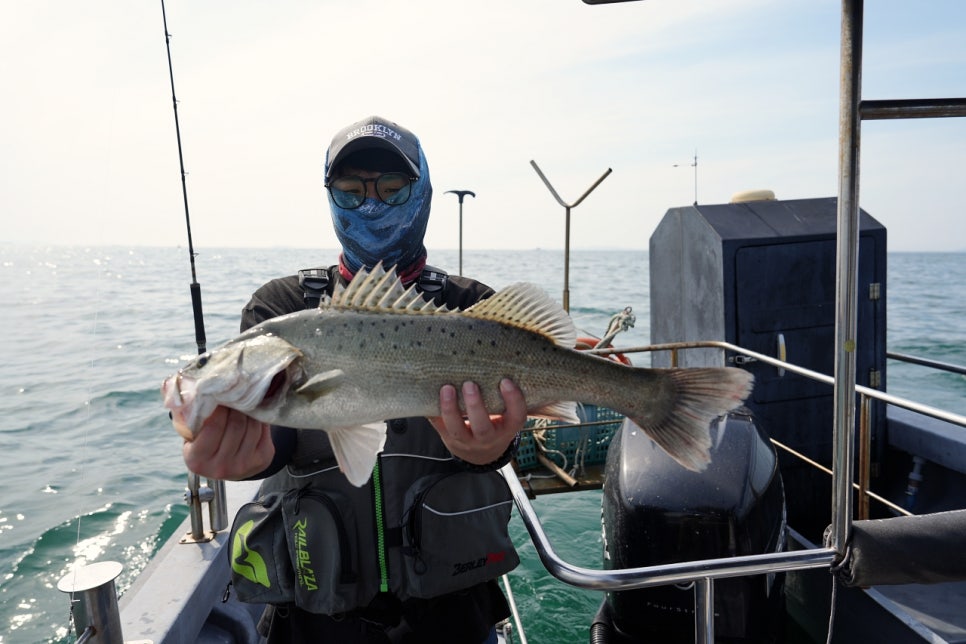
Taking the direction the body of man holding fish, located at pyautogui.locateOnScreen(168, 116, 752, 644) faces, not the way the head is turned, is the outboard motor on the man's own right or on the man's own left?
on the man's own left

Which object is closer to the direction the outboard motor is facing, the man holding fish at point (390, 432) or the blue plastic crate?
the man holding fish

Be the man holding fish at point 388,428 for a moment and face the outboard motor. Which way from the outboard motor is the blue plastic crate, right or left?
left

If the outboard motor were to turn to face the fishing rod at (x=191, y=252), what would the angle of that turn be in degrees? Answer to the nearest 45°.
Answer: approximately 90° to its right

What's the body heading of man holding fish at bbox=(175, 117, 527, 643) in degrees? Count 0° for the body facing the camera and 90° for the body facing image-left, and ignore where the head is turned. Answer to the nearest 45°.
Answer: approximately 0°

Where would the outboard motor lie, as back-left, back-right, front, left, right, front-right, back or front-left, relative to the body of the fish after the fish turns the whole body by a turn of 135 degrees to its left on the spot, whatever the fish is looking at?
left

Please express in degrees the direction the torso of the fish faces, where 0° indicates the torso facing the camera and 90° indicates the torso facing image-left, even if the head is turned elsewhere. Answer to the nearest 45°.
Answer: approximately 90°

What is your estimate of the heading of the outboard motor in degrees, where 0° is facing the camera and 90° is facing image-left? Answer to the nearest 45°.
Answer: approximately 0°
